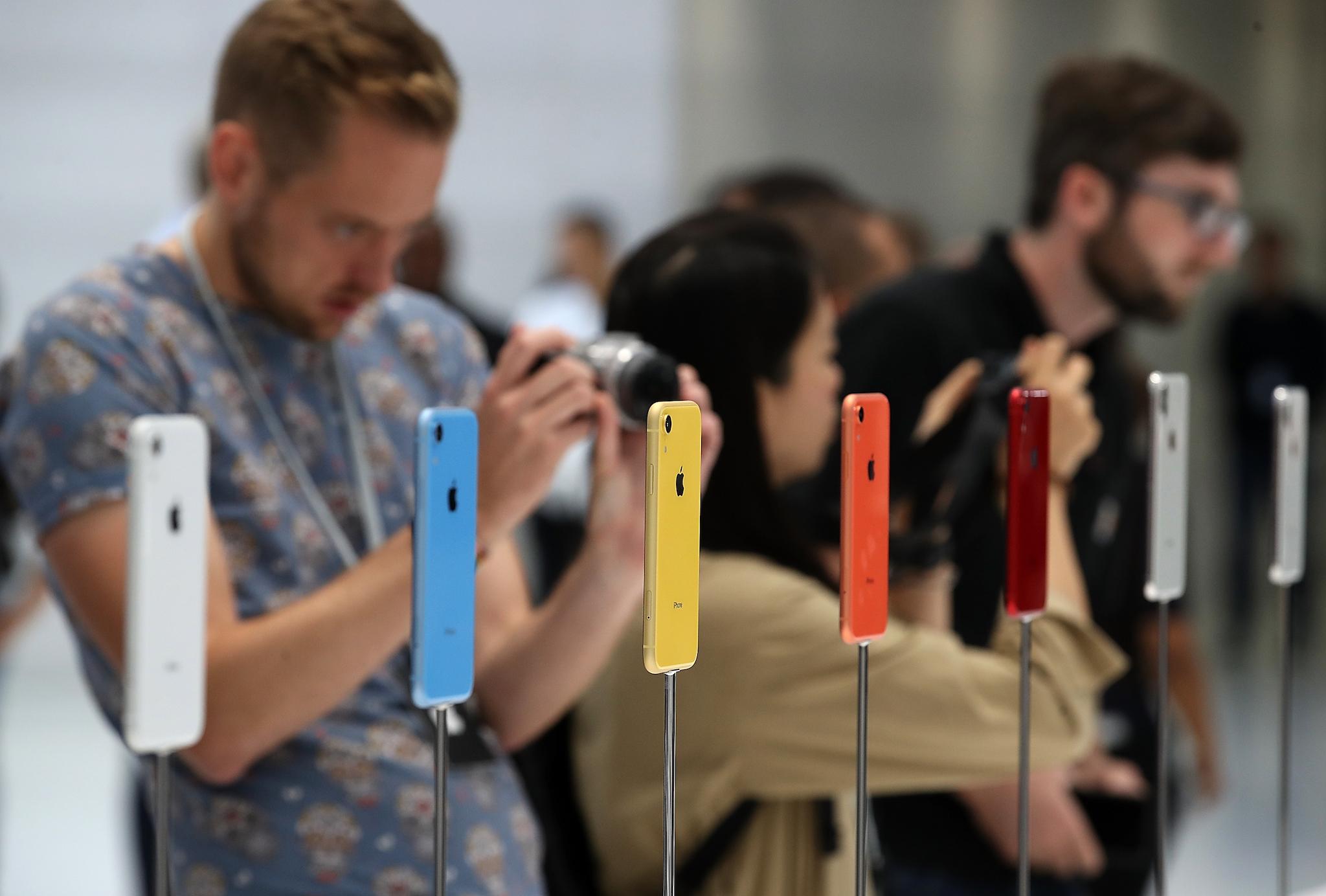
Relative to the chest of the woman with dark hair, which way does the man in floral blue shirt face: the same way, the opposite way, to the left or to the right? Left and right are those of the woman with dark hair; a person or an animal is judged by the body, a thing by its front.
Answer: to the right

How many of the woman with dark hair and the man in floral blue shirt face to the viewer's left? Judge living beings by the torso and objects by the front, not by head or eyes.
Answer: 0

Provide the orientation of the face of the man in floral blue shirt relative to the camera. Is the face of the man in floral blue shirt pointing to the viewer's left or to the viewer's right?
to the viewer's right

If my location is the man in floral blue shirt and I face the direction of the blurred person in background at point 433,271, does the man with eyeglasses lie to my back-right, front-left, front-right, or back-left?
front-right

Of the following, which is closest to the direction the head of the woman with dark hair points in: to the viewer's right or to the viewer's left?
to the viewer's right

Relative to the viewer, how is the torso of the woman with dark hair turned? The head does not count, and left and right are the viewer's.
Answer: facing away from the viewer and to the right of the viewer

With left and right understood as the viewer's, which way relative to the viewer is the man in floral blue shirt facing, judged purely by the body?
facing the viewer and to the right of the viewer

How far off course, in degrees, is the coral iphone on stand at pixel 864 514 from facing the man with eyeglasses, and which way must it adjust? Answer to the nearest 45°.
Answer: approximately 90° to its right
